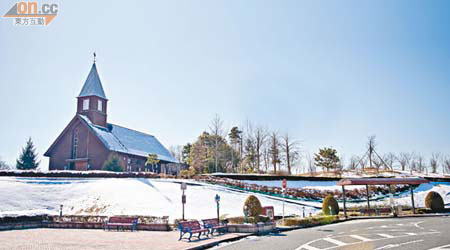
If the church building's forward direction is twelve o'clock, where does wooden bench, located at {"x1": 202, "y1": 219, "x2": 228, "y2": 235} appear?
The wooden bench is roughly at 10 o'clock from the church building.

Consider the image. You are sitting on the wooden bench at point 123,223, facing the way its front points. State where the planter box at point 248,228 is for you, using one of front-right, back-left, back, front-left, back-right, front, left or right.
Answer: front-left

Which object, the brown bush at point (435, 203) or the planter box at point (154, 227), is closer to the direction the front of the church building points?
the planter box

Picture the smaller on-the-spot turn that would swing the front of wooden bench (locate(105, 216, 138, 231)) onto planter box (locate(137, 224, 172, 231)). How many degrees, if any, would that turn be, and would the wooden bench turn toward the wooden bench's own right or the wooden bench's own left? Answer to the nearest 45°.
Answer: approximately 45° to the wooden bench's own left

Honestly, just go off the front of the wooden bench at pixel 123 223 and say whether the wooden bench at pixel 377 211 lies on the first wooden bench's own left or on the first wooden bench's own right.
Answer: on the first wooden bench's own left

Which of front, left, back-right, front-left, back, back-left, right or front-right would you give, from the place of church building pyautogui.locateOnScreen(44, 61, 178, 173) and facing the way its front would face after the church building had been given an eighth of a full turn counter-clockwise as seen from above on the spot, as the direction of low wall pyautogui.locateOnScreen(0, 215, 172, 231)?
front

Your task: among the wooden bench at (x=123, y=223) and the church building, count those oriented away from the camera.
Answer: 0

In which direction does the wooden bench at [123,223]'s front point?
toward the camera

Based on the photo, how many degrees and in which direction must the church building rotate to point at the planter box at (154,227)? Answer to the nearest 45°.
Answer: approximately 45° to its left

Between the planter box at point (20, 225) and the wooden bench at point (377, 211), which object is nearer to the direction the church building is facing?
the planter box

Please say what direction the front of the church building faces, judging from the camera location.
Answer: facing the viewer and to the left of the viewer

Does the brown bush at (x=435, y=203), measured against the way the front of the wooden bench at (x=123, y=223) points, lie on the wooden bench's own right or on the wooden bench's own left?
on the wooden bench's own left
